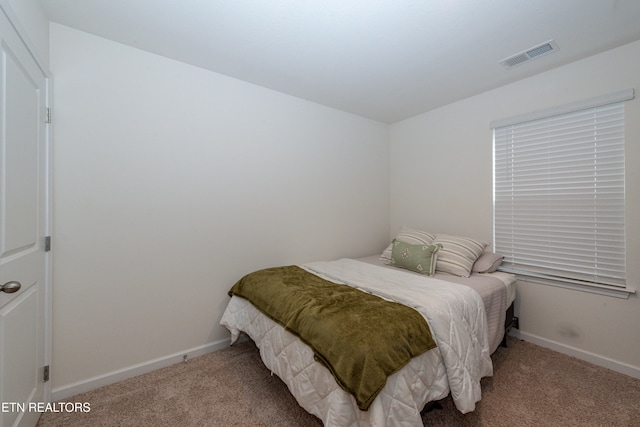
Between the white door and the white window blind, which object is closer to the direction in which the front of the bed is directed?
the white door

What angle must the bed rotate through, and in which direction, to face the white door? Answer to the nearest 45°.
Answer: approximately 45° to its right

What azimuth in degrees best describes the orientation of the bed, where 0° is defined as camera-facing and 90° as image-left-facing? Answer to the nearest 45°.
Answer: approximately 45°

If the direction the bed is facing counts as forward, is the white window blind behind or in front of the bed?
behind
